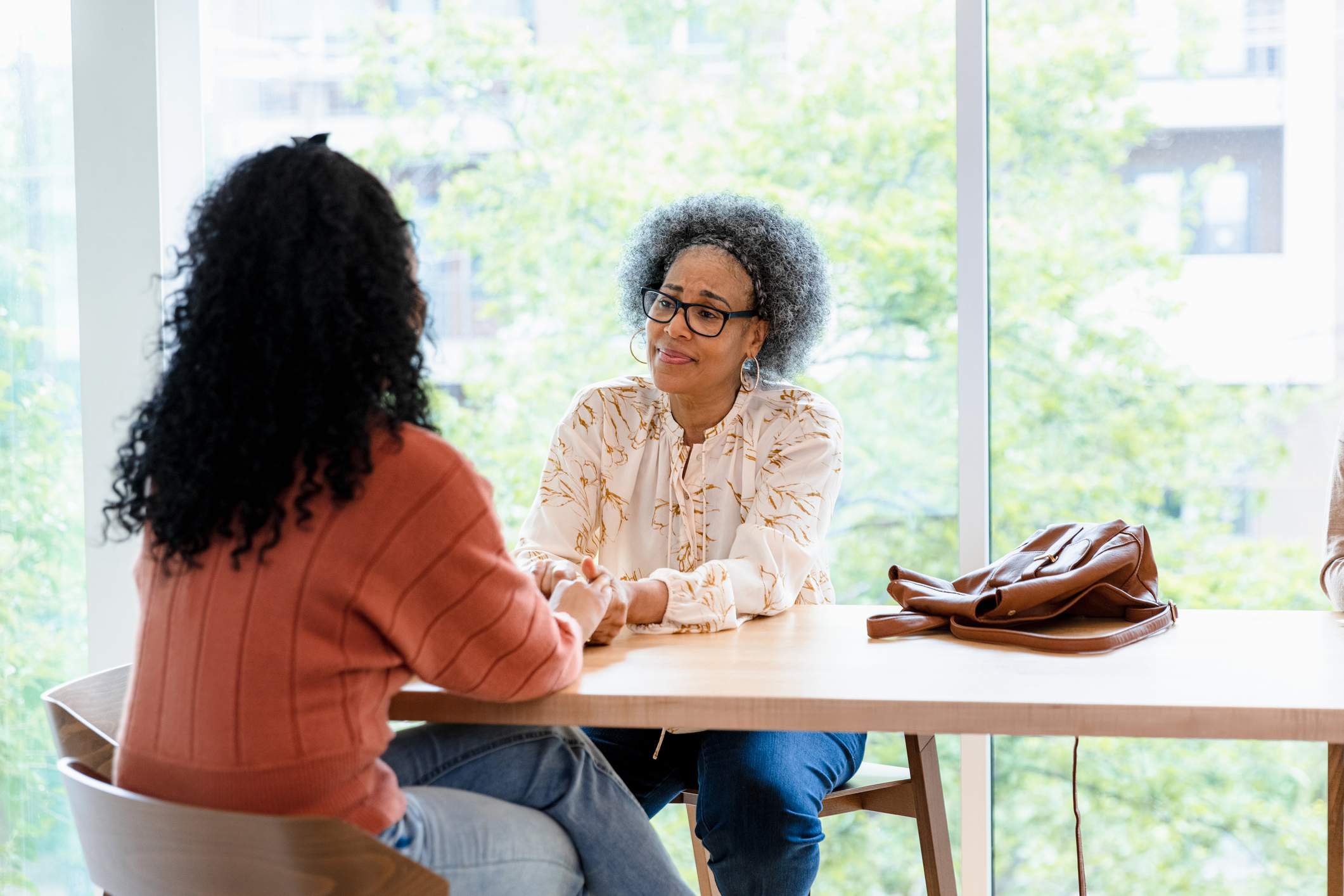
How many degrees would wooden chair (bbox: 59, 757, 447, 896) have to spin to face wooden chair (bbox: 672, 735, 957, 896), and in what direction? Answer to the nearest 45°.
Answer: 0° — it already faces it

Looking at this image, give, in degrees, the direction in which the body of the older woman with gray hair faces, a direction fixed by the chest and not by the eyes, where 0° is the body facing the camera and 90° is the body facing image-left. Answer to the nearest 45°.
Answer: approximately 45°

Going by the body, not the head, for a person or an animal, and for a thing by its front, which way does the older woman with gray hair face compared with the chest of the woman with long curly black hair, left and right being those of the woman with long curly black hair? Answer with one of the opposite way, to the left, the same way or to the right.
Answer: the opposite way

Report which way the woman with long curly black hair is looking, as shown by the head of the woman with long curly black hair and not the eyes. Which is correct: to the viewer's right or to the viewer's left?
to the viewer's right

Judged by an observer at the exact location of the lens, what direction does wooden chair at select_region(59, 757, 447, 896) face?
facing away from the viewer and to the right of the viewer

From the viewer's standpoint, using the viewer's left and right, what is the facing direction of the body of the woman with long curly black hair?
facing away from the viewer and to the right of the viewer
